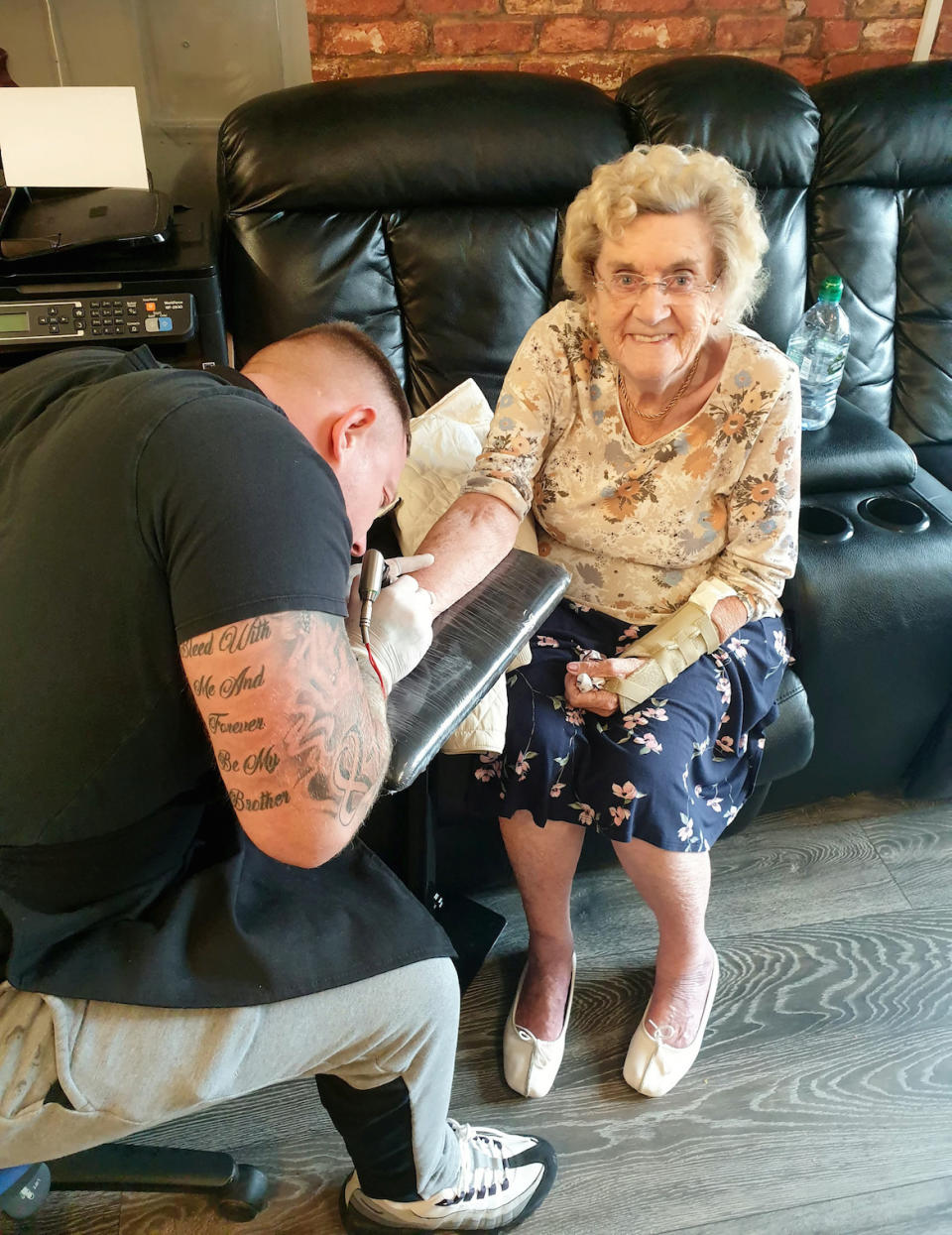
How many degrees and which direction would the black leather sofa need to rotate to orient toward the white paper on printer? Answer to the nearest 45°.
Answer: approximately 90° to its right

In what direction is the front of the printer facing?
toward the camera

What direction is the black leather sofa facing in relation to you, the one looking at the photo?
facing the viewer

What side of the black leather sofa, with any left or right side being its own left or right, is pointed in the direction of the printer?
right

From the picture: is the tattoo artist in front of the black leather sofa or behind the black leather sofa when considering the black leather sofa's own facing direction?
in front

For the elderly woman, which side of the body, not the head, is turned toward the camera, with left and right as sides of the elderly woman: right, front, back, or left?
front

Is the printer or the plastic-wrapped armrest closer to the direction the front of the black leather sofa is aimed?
the plastic-wrapped armrest

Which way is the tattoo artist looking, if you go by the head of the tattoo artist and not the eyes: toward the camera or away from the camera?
away from the camera

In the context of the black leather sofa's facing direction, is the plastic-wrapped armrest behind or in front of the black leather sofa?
in front

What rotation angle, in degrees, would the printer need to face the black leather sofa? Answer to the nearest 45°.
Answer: approximately 90° to its left

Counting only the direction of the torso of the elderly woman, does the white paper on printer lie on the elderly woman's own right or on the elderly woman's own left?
on the elderly woman's own right
